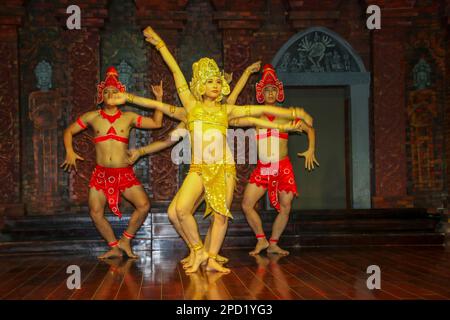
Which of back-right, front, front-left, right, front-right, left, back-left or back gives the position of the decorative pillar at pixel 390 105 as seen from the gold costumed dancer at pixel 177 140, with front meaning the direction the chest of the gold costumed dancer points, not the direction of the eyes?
back-left

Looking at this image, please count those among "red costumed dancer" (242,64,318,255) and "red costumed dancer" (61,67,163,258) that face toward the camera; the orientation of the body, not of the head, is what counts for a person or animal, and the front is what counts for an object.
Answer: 2

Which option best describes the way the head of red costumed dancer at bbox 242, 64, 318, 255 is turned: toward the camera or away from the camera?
toward the camera

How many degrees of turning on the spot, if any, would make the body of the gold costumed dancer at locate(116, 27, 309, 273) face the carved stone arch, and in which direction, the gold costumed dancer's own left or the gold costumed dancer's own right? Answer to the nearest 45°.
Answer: approximately 135° to the gold costumed dancer's own left

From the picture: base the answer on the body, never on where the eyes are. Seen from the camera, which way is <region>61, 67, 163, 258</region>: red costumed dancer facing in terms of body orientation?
toward the camera

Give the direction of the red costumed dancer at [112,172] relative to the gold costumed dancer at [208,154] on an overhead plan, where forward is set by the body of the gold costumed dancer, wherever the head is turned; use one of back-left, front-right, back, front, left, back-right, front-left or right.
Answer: back-right

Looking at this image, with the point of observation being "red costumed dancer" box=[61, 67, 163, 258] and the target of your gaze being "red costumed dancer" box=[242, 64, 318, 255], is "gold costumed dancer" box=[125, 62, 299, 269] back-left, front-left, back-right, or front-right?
front-right

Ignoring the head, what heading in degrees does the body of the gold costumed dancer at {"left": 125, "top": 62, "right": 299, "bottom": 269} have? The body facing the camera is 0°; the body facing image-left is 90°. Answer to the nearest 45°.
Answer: approximately 0°

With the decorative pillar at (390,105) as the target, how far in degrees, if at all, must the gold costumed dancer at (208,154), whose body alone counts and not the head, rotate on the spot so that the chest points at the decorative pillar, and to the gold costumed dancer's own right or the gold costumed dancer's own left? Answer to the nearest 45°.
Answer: approximately 135° to the gold costumed dancer's own left

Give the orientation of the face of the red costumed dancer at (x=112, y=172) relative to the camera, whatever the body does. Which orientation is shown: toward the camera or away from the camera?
toward the camera

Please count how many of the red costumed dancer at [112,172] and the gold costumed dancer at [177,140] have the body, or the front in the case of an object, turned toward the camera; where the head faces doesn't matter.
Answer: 2

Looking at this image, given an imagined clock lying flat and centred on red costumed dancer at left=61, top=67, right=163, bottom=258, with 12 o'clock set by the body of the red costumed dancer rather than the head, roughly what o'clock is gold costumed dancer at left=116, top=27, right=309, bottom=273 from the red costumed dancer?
The gold costumed dancer is roughly at 11 o'clock from the red costumed dancer.

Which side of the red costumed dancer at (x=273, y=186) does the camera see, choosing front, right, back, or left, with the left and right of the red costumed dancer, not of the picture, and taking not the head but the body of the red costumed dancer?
front

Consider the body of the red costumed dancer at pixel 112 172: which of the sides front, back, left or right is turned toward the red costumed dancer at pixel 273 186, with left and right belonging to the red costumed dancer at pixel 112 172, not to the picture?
left

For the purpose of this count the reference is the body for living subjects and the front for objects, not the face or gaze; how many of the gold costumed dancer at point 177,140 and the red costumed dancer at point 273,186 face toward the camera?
2
